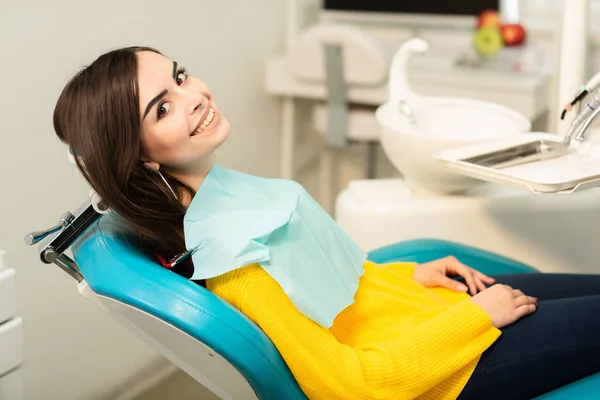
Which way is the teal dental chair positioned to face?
to the viewer's right

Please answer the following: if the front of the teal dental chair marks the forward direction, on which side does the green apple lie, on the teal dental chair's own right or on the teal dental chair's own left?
on the teal dental chair's own left

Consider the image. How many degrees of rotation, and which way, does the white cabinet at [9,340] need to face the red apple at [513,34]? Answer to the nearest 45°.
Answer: approximately 90° to its left

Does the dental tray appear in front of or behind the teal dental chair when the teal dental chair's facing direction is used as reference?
in front

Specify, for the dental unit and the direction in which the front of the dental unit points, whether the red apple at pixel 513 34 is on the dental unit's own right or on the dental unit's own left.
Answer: on the dental unit's own left

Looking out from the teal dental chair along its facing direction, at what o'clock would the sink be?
The sink is roughly at 10 o'clock from the teal dental chair.
